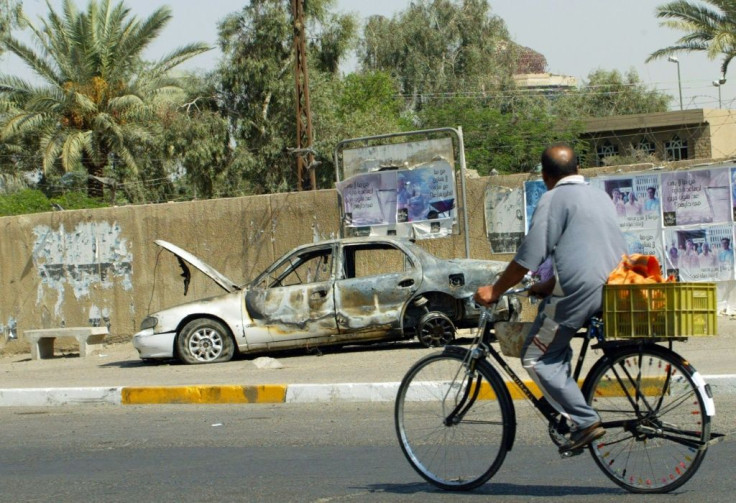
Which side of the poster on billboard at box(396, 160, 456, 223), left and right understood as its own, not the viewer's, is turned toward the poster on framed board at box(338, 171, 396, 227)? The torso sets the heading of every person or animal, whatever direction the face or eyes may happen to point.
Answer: right

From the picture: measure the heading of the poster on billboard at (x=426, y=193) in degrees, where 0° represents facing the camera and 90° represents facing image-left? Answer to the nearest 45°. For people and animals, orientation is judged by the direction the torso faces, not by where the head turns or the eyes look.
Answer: approximately 0°

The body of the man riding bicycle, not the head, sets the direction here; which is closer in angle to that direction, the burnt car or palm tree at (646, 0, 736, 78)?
the burnt car

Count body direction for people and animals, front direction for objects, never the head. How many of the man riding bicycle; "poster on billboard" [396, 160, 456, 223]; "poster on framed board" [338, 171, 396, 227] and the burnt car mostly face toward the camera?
2

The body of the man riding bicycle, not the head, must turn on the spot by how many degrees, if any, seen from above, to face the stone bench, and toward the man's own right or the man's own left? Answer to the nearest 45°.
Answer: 0° — they already face it

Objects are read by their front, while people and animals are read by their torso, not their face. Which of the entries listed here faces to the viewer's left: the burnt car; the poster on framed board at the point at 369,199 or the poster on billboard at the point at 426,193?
the burnt car

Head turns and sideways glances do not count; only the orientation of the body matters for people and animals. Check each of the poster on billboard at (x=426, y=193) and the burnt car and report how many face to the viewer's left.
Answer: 1

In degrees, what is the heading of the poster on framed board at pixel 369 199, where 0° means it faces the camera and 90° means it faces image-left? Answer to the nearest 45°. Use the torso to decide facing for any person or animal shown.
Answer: approximately 0°

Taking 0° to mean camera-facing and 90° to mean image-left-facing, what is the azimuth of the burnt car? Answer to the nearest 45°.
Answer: approximately 90°

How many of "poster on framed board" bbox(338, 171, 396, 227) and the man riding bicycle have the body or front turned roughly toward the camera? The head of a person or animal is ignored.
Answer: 1

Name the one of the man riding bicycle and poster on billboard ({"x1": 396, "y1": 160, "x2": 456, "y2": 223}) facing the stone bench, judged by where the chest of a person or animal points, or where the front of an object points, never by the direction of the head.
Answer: the man riding bicycle

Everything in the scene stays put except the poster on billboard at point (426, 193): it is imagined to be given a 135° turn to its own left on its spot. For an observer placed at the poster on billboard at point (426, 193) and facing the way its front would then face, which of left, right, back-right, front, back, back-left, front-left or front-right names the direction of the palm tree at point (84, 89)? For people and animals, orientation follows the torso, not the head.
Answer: left
